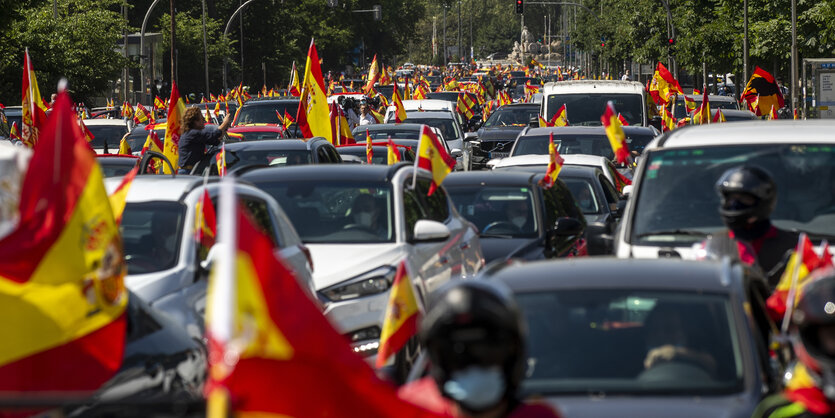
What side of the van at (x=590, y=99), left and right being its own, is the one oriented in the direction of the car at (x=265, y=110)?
right

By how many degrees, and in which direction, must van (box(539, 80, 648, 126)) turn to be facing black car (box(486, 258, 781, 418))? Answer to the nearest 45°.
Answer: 0° — it already faces it

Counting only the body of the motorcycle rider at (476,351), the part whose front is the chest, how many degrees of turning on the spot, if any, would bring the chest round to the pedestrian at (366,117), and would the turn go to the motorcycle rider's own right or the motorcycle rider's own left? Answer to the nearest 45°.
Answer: approximately 180°

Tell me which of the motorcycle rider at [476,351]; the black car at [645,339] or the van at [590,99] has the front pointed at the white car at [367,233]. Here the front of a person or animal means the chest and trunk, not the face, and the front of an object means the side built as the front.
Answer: the van

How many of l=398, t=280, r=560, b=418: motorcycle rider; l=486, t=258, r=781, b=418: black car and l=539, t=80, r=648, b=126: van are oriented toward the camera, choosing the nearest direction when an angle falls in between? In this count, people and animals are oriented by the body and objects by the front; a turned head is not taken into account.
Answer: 3

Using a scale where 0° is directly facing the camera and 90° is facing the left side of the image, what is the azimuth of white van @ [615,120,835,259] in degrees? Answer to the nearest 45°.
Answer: approximately 0°

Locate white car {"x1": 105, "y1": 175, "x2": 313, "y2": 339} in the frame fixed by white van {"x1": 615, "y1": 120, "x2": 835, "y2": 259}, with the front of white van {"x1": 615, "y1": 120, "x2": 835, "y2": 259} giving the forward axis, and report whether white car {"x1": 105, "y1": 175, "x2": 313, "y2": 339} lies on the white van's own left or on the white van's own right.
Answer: on the white van's own right

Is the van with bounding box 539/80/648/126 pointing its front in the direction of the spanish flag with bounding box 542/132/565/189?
yes

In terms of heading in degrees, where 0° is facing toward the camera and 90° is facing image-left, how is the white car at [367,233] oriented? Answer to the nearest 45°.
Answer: approximately 45°
